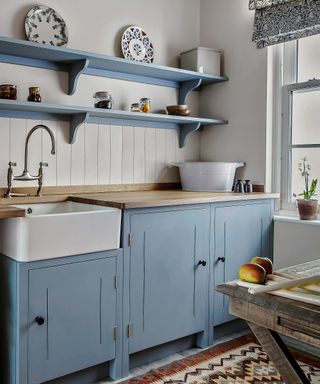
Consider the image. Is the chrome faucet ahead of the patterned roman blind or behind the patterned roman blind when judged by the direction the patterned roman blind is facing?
ahead

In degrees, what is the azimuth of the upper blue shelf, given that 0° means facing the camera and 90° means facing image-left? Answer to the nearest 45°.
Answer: approximately 315°

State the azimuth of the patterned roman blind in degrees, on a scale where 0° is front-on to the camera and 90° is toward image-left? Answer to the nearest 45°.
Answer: approximately 45°

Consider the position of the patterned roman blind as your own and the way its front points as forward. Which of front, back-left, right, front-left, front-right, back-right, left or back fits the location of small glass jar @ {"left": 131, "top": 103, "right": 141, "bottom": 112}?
front-right

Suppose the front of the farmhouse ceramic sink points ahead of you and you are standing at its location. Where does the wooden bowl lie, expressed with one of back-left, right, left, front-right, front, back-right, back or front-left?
left

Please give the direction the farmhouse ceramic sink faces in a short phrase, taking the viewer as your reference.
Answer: facing the viewer and to the right of the viewer

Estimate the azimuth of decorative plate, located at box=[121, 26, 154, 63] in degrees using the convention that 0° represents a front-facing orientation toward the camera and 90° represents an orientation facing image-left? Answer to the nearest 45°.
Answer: approximately 315°
